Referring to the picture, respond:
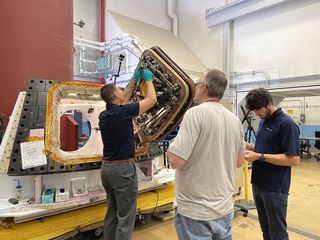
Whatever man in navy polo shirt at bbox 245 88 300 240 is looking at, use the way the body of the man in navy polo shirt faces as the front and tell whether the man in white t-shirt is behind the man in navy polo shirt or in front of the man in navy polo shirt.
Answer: in front

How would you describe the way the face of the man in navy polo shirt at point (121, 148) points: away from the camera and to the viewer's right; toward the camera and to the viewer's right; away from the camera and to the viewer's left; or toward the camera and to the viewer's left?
away from the camera and to the viewer's right

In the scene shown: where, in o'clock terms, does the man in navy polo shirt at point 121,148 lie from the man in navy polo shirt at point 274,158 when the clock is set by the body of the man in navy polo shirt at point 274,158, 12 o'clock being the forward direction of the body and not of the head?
the man in navy polo shirt at point 121,148 is roughly at 1 o'clock from the man in navy polo shirt at point 274,158.

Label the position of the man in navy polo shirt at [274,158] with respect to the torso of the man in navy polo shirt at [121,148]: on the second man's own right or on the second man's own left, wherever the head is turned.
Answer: on the second man's own right

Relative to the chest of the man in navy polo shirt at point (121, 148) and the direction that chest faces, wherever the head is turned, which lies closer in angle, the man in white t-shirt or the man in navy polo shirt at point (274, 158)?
the man in navy polo shirt

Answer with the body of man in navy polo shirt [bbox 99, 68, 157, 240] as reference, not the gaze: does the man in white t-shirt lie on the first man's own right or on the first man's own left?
on the first man's own right

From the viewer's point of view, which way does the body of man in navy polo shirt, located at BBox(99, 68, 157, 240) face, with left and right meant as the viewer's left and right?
facing away from the viewer and to the right of the viewer

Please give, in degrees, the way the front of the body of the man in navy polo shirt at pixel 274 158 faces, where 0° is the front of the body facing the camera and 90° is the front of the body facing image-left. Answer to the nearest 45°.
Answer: approximately 45°

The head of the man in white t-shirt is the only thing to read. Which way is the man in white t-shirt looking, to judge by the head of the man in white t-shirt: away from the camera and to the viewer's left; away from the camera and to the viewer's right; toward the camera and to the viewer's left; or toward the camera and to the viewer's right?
away from the camera and to the viewer's left
